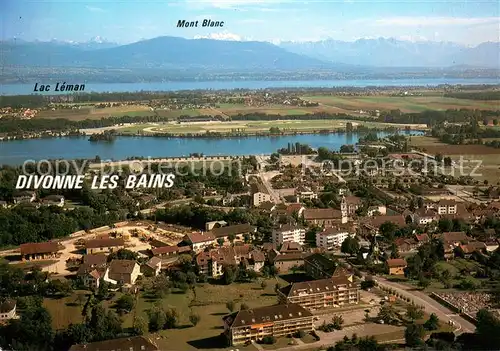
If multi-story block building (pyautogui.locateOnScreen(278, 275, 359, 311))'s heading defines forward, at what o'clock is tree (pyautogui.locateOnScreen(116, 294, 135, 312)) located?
The tree is roughly at 4 o'clock from the multi-story block building.

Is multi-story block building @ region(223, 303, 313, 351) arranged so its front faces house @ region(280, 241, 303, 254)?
no

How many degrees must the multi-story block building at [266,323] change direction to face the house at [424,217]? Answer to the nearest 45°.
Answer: approximately 90° to its left

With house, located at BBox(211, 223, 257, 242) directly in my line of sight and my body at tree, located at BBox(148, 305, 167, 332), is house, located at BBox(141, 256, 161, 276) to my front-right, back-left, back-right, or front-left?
front-left

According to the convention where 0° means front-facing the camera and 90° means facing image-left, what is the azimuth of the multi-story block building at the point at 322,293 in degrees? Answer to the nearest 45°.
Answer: approximately 315°

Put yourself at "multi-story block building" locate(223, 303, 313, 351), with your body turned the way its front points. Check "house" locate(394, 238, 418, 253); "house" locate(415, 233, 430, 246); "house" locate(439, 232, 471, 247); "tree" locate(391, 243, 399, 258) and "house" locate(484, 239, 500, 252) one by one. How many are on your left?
5

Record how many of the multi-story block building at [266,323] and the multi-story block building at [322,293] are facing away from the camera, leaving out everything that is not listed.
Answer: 0

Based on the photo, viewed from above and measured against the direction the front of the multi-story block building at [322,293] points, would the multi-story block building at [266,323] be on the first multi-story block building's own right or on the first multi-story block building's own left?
on the first multi-story block building's own right

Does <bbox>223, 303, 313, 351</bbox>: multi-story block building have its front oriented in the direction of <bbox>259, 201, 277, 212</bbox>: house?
no

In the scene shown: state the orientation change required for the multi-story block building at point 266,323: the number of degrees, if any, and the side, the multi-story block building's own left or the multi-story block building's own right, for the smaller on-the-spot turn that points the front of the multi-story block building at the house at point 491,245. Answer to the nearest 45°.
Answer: approximately 90° to the multi-story block building's own left

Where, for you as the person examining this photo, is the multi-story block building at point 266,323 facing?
facing the viewer and to the right of the viewer

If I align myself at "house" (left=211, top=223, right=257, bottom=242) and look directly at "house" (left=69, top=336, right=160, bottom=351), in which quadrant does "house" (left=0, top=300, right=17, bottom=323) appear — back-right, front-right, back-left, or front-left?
front-right

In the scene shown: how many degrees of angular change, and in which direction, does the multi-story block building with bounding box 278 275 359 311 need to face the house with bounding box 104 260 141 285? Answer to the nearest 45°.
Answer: approximately 135° to its right

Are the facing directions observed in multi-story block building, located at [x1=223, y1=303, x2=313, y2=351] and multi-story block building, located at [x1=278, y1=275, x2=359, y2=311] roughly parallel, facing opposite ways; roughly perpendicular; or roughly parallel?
roughly parallel

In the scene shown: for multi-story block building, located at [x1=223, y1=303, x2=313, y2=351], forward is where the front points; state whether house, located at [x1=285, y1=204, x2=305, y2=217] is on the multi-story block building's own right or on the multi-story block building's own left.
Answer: on the multi-story block building's own left

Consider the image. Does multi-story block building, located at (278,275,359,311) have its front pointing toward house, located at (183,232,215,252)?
no

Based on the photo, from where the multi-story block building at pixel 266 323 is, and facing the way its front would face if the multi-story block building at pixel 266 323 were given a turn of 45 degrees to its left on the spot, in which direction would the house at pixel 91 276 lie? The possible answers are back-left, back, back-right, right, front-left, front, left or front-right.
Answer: back-left
